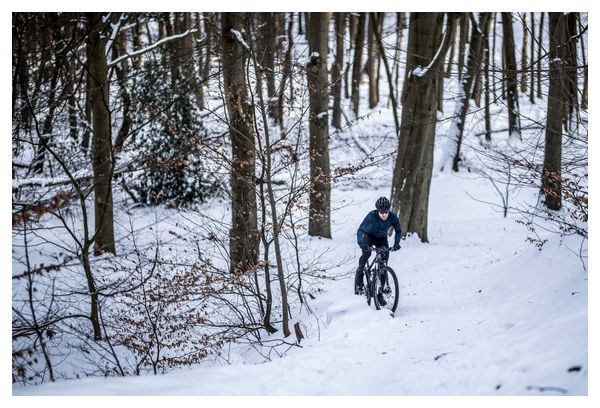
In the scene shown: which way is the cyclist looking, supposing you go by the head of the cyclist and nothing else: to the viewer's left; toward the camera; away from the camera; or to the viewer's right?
toward the camera

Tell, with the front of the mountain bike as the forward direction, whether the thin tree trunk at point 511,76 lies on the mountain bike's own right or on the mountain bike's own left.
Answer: on the mountain bike's own left

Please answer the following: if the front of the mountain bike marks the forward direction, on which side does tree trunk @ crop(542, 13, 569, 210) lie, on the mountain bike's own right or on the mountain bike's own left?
on the mountain bike's own left

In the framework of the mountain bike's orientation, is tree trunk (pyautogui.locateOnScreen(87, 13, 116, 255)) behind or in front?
behind

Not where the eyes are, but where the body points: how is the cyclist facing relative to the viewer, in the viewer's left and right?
facing the viewer and to the right of the viewer
